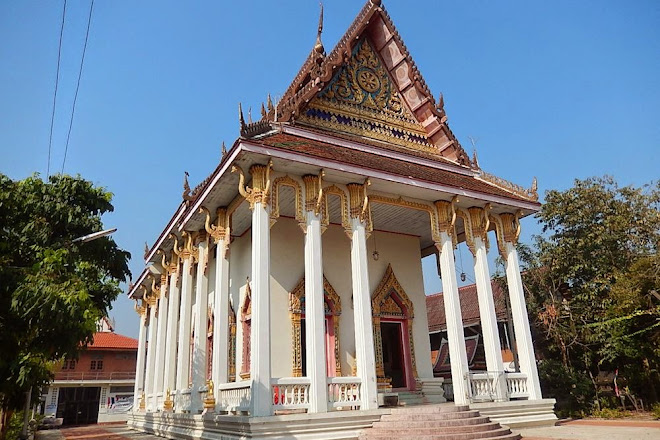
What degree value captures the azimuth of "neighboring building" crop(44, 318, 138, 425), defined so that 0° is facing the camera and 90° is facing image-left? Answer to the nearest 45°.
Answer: approximately 0°

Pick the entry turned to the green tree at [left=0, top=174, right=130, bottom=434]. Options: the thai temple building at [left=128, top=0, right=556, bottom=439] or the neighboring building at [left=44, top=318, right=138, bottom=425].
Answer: the neighboring building

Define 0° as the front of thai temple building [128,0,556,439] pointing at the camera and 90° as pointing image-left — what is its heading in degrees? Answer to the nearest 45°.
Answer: approximately 315°

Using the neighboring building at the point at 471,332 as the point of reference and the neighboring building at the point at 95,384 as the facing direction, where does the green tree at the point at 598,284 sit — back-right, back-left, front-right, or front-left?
back-left

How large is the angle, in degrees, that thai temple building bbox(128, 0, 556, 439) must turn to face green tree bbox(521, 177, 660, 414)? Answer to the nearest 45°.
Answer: approximately 90° to its left

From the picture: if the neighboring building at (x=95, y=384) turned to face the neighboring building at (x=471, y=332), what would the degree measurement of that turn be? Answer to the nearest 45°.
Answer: approximately 45° to its left

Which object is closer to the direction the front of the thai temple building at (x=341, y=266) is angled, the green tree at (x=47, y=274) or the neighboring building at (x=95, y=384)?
the green tree

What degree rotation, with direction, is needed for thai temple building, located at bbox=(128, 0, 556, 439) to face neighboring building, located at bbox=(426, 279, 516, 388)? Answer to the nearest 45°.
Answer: approximately 90° to its left

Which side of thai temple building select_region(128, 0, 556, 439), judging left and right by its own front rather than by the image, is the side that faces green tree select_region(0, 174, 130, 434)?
right

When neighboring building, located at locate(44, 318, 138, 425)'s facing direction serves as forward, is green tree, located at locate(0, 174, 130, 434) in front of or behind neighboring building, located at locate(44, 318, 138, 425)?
in front
